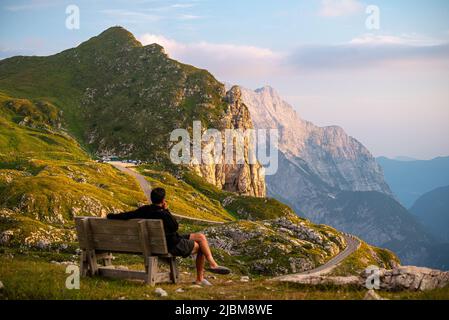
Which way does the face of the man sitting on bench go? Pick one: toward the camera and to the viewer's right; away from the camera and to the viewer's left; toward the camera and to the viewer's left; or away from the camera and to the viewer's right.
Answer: away from the camera and to the viewer's right

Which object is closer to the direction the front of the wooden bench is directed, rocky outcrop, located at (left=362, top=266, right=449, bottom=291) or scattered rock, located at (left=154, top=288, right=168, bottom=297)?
the rocky outcrop

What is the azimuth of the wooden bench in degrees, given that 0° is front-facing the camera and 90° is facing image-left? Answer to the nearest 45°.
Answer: approximately 225°

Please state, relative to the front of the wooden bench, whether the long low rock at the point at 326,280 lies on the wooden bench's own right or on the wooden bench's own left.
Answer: on the wooden bench's own right

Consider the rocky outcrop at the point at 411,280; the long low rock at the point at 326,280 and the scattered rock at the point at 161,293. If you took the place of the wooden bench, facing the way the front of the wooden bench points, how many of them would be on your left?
0

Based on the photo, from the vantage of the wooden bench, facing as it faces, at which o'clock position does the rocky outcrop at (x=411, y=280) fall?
The rocky outcrop is roughly at 2 o'clock from the wooden bench.

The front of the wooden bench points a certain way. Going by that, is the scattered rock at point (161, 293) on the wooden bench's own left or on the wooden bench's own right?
on the wooden bench's own right
